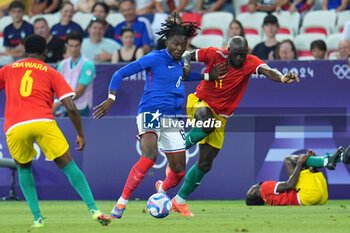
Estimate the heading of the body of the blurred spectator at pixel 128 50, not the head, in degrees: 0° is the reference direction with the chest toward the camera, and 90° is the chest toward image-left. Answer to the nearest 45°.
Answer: approximately 0°

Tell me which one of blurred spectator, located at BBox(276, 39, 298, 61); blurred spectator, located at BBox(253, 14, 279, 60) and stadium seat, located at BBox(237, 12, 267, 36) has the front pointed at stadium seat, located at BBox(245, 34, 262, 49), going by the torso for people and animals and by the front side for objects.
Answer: stadium seat, located at BBox(237, 12, 267, 36)

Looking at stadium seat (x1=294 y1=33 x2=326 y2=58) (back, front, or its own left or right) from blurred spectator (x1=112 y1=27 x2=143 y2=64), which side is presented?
right

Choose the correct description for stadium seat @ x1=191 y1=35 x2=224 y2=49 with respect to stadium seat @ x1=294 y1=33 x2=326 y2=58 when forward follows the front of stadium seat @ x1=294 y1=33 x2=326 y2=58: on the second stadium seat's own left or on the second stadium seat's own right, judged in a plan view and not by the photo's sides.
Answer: on the second stadium seat's own right

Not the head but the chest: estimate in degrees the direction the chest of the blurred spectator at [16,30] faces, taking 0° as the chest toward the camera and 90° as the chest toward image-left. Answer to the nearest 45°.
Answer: approximately 0°

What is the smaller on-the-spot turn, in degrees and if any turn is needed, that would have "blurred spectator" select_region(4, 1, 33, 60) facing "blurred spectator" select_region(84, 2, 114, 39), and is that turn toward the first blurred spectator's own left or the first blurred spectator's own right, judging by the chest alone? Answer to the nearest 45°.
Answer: approximately 90° to the first blurred spectator's own left

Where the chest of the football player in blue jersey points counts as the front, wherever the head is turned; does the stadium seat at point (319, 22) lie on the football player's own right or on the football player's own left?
on the football player's own left

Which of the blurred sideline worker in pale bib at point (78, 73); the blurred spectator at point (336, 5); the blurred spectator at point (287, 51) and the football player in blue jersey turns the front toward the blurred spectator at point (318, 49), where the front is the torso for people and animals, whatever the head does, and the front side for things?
the blurred spectator at point (336, 5)

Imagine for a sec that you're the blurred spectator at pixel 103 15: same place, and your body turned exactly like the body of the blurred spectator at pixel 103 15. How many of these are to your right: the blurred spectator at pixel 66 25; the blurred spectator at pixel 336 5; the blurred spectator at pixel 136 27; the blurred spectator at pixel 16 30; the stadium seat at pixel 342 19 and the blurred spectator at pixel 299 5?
2

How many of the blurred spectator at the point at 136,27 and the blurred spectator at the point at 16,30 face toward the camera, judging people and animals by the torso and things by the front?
2

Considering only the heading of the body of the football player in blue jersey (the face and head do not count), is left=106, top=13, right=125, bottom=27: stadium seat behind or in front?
behind

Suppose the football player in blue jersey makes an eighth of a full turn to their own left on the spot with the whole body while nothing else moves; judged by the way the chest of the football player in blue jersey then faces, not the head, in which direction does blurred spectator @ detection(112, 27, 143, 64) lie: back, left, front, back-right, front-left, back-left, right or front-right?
left
